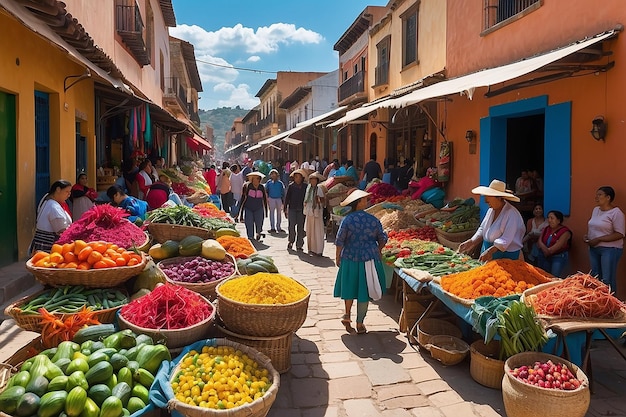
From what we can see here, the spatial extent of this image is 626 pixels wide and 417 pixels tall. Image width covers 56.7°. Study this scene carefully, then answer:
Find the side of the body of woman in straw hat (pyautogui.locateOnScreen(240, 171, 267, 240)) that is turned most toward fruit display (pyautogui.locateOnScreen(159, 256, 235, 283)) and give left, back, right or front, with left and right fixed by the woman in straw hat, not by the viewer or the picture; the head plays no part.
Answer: front

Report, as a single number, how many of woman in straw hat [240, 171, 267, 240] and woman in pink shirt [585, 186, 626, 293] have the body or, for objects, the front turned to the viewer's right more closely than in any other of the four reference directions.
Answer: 0

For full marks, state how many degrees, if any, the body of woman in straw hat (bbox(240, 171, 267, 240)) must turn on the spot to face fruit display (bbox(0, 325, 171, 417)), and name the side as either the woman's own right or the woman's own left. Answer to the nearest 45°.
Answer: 0° — they already face it

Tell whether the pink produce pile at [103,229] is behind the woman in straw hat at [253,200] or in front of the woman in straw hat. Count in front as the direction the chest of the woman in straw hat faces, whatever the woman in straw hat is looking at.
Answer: in front

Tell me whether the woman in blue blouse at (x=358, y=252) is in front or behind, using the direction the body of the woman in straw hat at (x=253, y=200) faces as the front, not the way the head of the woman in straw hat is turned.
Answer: in front

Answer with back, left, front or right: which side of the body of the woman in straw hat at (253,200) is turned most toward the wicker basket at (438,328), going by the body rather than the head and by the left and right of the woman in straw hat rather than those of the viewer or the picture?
front

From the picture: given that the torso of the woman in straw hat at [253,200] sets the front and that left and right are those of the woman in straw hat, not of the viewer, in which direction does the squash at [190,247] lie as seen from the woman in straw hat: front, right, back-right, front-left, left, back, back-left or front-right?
front

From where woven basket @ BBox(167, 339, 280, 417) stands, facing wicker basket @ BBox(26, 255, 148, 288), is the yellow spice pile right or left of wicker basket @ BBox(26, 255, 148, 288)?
right

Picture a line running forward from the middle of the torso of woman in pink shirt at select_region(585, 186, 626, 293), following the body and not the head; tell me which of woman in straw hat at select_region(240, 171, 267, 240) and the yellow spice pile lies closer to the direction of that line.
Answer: the yellow spice pile

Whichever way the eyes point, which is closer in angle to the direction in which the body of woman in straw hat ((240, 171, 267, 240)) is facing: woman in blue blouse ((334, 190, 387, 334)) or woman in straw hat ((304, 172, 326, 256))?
the woman in blue blouse

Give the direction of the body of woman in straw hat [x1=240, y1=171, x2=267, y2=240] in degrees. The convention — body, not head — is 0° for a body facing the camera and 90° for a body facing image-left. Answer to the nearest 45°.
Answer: approximately 0°

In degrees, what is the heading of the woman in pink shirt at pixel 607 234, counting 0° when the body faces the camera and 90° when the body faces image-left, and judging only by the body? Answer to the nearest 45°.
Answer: approximately 45°
